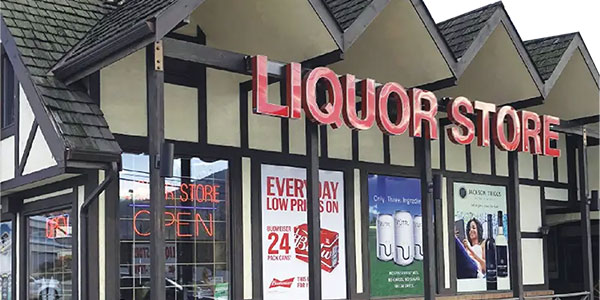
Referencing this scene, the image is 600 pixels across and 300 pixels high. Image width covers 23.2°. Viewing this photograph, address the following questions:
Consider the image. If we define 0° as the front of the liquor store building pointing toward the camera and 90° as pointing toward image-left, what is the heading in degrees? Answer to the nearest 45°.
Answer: approximately 315°

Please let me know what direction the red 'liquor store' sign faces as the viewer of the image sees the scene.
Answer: facing the viewer and to the right of the viewer

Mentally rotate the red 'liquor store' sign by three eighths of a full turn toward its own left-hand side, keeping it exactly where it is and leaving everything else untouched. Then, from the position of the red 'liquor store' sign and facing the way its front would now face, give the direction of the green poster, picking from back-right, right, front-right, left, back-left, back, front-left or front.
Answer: front
